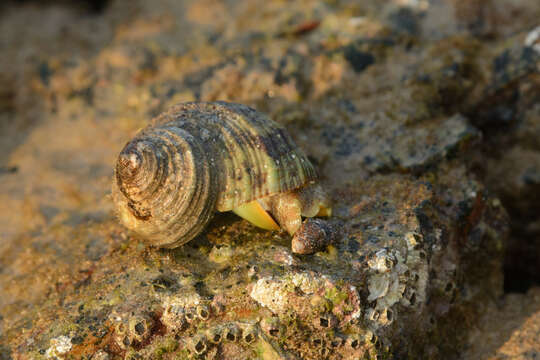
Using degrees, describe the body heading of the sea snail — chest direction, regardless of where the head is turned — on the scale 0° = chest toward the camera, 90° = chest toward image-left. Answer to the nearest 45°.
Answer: approximately 270°
